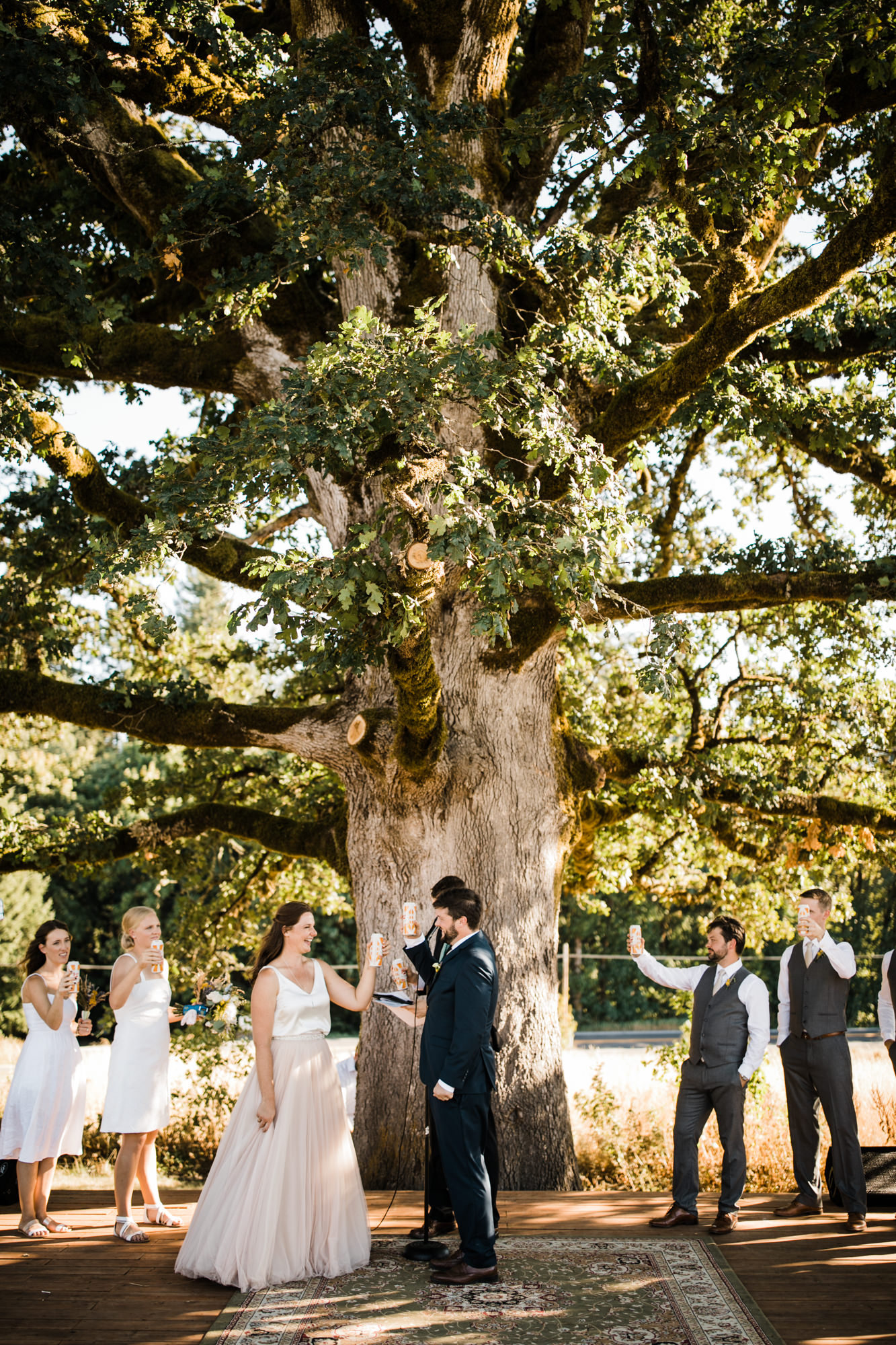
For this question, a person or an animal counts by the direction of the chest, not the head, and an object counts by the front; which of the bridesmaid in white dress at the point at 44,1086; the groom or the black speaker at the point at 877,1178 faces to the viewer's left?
the groom

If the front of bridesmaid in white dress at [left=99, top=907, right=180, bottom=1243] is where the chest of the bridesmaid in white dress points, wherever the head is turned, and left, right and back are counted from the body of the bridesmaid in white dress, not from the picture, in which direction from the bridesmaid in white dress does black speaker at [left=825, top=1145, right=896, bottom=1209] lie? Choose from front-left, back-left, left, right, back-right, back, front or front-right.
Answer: front-left

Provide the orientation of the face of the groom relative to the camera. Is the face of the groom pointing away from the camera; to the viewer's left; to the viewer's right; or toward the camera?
to the viewer's left

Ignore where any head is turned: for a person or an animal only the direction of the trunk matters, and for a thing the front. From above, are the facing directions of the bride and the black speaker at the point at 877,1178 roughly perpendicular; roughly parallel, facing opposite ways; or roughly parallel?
roughly perpendicular

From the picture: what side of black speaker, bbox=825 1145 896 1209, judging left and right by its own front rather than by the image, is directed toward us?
front

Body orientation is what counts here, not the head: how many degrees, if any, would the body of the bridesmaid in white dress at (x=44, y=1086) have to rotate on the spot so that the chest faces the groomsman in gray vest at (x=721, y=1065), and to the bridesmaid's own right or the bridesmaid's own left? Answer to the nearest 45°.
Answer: approximately 45° to the bridesmaid's own left

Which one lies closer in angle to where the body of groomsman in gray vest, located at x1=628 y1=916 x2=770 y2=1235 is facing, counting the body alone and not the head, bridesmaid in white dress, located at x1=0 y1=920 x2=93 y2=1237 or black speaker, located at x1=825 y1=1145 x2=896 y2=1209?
the bridesmaid in white dress

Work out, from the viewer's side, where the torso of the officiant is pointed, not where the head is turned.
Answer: toward the camera

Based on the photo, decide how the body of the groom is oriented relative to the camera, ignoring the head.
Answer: to the viewer's left

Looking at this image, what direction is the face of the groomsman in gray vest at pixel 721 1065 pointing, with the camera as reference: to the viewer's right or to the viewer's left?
to the viewer's left

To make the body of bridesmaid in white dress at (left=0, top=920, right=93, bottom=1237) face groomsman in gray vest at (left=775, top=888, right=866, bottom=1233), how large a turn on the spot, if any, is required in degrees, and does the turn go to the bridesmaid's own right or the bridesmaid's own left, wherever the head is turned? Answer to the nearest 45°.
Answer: approximately 45° to the bridesmaid's own left

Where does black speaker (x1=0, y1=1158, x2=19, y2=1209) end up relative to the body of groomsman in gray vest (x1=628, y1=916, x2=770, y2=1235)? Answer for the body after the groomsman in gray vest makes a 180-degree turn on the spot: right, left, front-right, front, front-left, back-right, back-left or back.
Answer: back-left

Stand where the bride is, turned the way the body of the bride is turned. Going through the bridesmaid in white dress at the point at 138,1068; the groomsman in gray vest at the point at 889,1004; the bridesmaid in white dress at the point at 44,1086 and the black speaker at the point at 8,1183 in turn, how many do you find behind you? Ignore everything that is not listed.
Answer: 3
